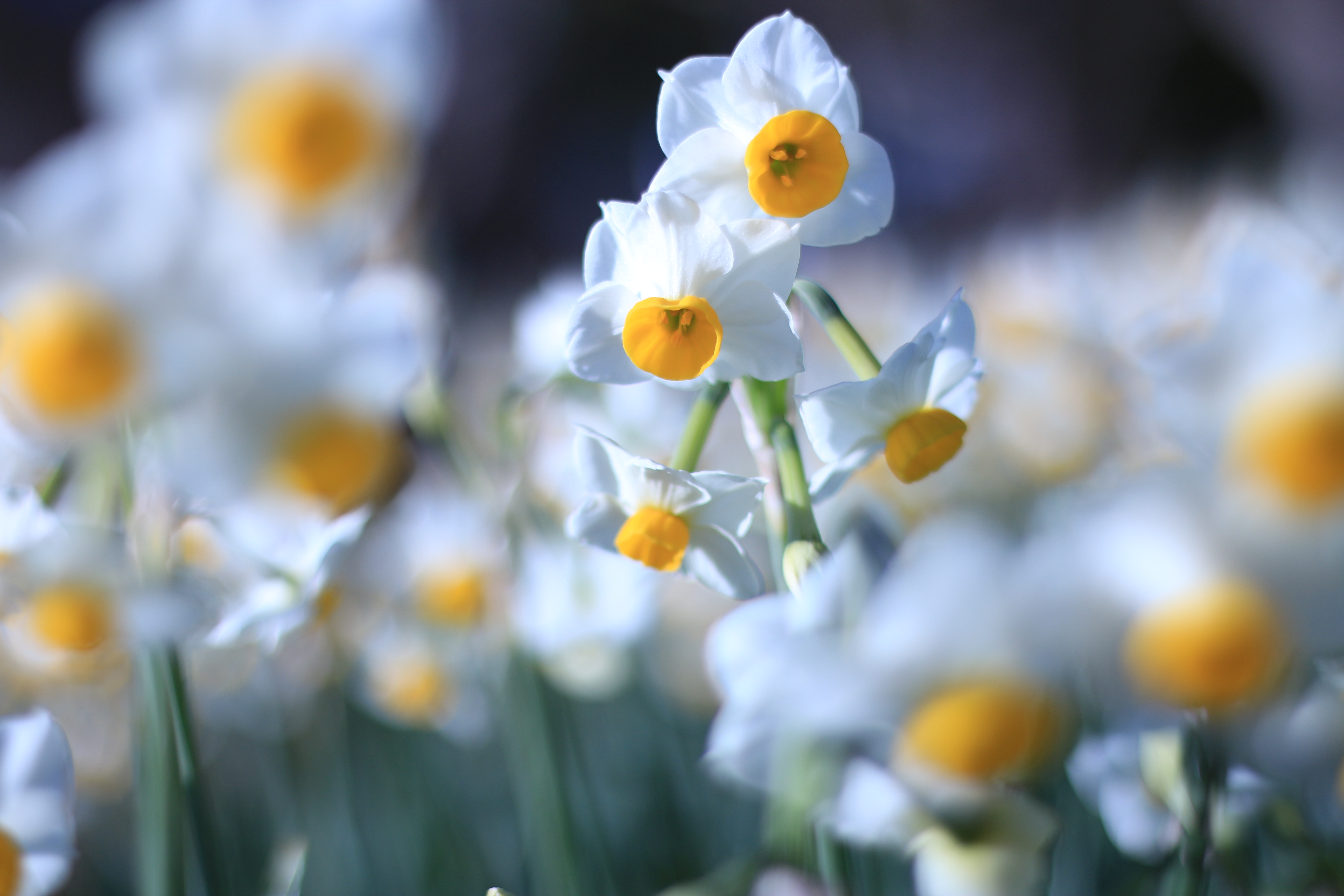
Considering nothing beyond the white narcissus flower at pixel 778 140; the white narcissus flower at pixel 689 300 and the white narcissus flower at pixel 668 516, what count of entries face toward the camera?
3

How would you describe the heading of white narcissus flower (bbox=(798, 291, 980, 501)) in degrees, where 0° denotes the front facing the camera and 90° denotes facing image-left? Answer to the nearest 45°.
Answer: approximately 315°

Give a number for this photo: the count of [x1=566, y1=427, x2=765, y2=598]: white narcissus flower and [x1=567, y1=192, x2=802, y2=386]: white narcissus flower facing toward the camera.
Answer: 2
